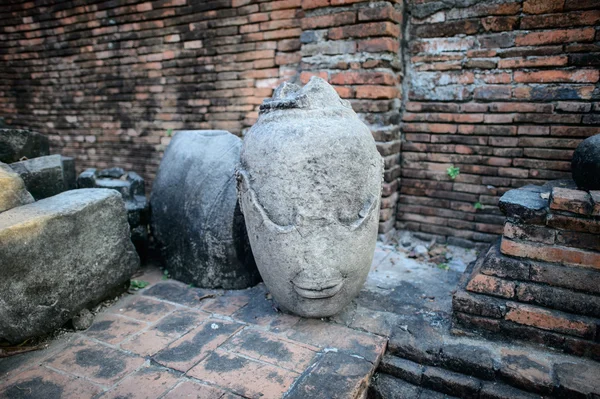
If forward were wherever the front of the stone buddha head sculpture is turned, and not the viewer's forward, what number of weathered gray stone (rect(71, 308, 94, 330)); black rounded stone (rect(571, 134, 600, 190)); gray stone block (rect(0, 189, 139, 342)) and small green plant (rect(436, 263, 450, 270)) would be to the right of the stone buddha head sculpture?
2

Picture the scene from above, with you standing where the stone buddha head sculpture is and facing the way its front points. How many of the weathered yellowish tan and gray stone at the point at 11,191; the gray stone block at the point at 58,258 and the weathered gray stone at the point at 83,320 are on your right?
3

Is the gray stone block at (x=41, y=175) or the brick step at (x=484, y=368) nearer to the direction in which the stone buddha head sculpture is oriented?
the brick step

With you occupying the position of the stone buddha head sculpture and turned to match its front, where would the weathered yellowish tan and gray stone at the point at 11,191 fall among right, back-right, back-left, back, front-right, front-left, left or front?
right

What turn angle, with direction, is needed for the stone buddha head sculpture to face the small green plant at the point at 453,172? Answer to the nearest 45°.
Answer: approximately 135° to its left

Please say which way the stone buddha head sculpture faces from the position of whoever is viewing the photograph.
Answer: facing the viewer

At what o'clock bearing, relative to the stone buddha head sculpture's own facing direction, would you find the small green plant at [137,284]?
The small green plant is roughly at 4 o'clock from the stone buddha head sculpture.

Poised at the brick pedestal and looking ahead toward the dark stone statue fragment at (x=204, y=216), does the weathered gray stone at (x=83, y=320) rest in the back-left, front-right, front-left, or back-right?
front-left

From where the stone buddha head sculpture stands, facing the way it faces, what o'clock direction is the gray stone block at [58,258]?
The gray stone block is roughly at 3 o'clock from the stone buddha head sculpture.

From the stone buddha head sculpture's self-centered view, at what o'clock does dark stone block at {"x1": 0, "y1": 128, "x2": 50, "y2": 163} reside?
The dark stone block is roughly at 4 o'clock from the stone buddha head sculpture.

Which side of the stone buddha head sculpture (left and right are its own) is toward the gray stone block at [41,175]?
right

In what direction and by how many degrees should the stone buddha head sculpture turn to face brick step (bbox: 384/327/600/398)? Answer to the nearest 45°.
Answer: approximately 45° to its left

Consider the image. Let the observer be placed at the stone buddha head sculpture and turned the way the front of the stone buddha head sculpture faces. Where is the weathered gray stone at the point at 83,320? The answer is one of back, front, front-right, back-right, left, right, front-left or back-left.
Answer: right
